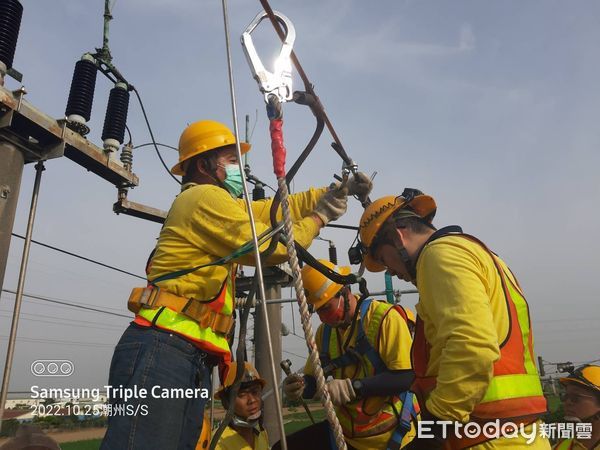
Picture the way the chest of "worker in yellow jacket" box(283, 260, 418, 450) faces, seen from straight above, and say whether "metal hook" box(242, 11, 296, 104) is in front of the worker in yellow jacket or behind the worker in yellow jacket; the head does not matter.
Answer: in front

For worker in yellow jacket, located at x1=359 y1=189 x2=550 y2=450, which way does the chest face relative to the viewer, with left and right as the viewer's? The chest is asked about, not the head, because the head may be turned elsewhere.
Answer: facing to the left of the viewer

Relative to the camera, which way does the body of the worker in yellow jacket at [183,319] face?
to the viewer's right

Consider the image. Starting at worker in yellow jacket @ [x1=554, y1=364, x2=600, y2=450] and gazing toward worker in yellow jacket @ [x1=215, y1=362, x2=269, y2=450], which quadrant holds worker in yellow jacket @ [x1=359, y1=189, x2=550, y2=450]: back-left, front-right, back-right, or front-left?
front-left

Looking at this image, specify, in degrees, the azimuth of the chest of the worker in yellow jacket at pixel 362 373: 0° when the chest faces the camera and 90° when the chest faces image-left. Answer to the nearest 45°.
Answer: approximately 45°

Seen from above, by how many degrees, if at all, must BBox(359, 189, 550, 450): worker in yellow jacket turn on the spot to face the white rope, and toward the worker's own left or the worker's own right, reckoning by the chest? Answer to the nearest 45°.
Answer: approximately 45° to the worker's own left

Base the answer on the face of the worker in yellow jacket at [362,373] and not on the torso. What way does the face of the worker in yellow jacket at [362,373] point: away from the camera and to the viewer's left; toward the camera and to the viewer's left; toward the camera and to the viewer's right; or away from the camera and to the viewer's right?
toward the camera and to the viewer's left

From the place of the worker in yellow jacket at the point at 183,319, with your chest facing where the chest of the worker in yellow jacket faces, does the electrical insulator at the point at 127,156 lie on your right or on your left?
on your left
